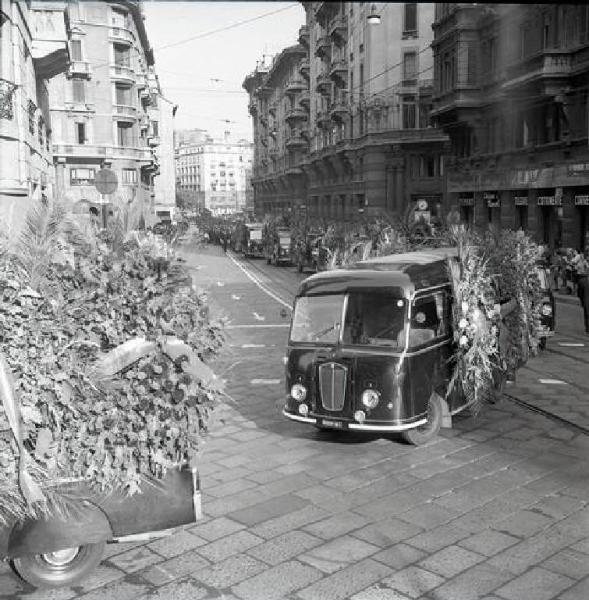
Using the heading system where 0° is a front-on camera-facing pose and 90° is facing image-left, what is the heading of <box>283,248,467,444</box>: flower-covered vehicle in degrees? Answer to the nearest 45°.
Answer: approximately 45°

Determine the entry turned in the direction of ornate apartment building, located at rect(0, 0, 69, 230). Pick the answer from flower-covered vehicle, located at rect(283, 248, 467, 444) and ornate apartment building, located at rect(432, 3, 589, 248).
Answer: ornate apartment building, located at rect(432, 3, 589, 248)

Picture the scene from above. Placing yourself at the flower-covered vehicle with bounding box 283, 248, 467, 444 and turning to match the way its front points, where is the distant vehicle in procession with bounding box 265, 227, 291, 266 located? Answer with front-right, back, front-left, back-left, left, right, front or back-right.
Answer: back-right

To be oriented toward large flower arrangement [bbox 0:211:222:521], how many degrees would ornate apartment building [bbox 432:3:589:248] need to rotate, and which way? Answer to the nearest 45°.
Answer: approximately 45° to its left

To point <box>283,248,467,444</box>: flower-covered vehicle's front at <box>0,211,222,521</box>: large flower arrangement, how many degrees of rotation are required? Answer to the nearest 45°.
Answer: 0° — it already faces it

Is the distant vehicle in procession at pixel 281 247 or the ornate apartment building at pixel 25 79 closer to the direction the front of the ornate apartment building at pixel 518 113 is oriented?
the ornate apartment building

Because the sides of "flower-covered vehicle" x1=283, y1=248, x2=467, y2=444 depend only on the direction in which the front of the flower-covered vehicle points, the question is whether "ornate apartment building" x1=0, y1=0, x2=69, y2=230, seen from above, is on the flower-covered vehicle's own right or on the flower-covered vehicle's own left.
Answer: on the flower-covered vehicle's own right

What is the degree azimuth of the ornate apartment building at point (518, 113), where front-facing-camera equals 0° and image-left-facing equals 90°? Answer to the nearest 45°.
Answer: approximately 45°

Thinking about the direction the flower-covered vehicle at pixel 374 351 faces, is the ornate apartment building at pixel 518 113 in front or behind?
behind

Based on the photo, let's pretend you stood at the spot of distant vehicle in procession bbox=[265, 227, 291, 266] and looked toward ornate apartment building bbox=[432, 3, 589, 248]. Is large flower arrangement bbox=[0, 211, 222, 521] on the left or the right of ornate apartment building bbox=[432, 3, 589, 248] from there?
right
